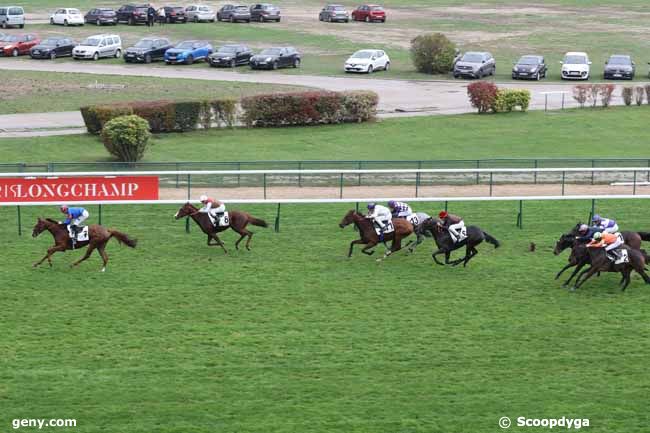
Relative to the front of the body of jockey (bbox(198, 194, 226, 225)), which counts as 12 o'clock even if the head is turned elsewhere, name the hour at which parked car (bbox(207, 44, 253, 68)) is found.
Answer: The parked car is roughly at 3 o'clock from the jockey.

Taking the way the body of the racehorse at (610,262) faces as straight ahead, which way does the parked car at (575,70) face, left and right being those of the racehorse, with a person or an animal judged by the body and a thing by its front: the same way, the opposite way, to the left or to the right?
to the left

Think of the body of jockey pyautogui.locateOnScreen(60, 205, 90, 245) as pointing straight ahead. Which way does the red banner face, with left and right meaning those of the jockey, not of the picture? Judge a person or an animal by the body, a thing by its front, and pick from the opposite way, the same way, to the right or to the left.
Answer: to the left

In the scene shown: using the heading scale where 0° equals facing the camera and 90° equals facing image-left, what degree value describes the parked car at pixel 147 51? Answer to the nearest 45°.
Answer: approximately 45°

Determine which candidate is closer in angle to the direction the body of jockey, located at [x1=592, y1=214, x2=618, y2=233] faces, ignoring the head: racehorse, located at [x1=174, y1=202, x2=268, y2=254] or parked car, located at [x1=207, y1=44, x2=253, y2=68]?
the racehorse

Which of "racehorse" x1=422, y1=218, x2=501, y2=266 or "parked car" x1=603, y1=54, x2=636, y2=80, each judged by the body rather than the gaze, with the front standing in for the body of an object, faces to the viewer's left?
the racehorse

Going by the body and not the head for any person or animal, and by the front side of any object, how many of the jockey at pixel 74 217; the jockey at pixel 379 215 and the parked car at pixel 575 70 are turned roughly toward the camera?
1

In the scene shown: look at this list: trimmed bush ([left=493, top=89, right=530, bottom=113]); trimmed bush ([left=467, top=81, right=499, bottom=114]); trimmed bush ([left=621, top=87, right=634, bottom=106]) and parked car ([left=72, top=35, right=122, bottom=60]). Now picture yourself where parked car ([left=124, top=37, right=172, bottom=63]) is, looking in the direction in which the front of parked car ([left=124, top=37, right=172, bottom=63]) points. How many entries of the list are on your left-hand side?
3

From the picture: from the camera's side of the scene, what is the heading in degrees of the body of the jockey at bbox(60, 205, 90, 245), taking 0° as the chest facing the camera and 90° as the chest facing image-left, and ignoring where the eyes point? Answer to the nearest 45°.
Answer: approximately 90°

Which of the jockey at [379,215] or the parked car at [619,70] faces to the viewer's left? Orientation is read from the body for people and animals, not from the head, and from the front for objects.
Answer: the jockey

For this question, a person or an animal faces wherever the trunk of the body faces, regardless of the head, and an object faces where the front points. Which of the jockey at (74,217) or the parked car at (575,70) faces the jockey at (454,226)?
the parked car

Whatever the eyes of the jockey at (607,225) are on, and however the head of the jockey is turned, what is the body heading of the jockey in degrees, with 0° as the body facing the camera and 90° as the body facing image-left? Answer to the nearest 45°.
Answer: approximately 90°

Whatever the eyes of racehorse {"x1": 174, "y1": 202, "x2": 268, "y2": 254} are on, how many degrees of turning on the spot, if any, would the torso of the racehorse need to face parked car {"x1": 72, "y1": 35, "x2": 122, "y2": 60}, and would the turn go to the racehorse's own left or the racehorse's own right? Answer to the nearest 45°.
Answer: approximately 90° to the racehorse's own right

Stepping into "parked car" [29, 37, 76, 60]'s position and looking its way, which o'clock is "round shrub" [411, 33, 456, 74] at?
The round shrub is roughly at 8 o'clock from the parked car.

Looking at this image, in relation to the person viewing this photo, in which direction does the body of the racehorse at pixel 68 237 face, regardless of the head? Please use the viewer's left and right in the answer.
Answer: facing to the left of the viewer
